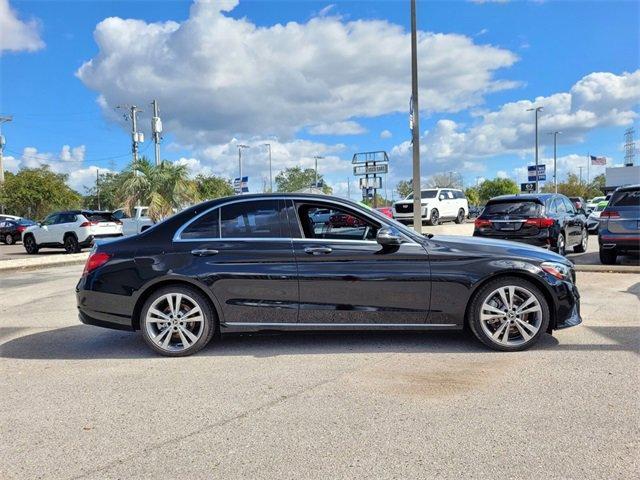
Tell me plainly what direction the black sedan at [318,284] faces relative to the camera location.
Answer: facing to the right of the viewer

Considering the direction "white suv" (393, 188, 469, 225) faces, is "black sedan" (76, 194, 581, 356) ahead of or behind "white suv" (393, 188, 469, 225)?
ahead

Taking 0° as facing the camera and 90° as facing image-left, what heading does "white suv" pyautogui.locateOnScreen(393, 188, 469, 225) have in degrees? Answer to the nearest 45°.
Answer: approximately 45°

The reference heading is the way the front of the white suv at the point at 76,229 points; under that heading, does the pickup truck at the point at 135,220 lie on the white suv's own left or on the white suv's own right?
on the white suv's own right

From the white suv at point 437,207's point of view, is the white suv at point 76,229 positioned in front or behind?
in front

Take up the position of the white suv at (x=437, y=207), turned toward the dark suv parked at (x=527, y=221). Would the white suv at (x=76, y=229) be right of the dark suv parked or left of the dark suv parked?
right

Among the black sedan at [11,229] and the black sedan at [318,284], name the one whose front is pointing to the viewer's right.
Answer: the black sedan at [318,284]

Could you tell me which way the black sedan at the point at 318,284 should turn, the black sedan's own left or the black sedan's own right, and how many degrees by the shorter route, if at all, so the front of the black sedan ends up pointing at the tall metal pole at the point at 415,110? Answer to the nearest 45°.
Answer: approximately 90° to the black sedan's own left

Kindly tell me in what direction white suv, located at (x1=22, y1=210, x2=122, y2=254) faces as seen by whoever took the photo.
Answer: facing away from the viewer and to the left of the viewer

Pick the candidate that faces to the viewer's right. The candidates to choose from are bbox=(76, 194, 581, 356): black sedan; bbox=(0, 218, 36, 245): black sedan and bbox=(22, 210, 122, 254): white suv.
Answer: bbox=(76, 194, 581, 356): black sedan

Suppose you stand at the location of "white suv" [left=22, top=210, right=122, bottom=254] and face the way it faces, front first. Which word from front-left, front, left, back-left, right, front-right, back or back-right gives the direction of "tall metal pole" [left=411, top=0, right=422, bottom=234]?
back
